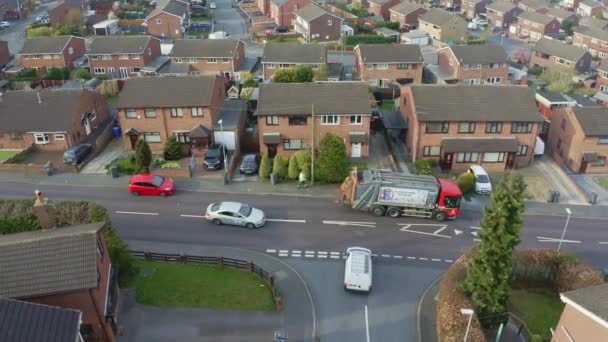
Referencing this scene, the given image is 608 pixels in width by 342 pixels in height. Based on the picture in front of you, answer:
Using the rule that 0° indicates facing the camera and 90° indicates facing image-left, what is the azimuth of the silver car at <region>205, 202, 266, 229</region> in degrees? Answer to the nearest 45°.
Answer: approximately 270°

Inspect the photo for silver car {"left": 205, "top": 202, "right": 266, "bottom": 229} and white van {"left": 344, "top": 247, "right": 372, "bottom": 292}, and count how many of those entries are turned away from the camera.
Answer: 1

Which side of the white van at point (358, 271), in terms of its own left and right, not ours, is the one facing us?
back

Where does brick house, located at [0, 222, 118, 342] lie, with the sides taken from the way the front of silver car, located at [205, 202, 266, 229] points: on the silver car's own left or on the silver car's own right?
on the silver car's own right

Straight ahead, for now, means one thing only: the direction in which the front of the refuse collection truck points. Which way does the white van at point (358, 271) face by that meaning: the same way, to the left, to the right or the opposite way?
to the left

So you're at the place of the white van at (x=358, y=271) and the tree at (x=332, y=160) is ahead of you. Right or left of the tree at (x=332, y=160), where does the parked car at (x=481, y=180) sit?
right

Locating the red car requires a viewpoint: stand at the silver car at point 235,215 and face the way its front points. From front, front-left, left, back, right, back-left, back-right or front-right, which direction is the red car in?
back-left

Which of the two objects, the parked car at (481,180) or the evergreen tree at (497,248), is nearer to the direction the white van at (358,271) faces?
the parked car

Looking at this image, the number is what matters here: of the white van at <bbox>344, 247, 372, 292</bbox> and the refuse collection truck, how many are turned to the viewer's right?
1

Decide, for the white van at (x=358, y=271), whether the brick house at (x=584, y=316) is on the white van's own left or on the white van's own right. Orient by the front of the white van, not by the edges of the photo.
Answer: on the white van's own right

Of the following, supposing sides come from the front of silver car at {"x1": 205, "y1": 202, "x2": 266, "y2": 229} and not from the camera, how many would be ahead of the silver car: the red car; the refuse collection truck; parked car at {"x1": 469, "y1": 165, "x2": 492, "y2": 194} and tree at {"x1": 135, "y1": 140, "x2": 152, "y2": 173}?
2

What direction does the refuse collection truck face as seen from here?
to the viewer's right
